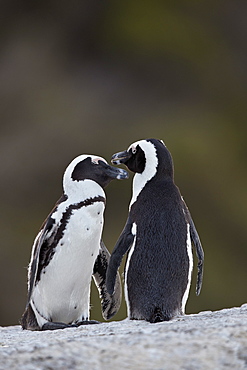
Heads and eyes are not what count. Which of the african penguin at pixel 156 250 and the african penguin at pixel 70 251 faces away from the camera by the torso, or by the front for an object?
the african penguin at pixel 156 250

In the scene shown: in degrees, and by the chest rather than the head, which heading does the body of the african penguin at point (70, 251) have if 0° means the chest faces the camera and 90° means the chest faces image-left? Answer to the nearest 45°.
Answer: approximately 315°

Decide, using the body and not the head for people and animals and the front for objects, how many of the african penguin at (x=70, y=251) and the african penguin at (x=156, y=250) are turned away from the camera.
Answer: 1

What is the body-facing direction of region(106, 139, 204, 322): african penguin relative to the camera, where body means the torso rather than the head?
away from the camera
